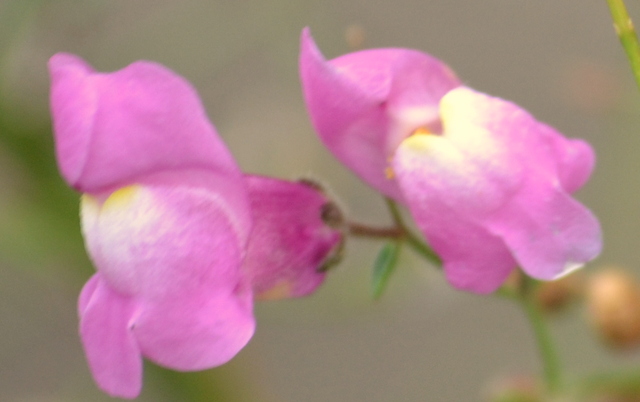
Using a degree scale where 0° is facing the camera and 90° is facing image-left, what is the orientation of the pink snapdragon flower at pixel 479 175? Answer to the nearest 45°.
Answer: approximately 0°

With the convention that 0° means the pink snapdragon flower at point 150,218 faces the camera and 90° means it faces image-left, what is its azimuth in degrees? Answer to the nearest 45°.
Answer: approximately 45°
